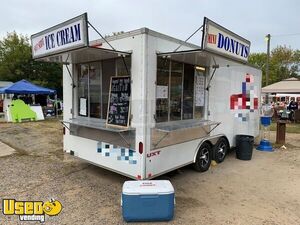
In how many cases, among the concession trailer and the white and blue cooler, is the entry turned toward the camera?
1

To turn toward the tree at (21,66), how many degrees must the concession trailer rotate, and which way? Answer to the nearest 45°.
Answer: approximately 90° to its left

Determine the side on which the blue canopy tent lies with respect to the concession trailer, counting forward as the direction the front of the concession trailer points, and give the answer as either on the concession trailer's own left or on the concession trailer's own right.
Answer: on the concession trailer's own left

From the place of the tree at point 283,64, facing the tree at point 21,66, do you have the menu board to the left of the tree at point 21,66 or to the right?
left

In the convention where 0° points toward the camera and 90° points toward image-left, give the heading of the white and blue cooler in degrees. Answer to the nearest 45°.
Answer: approximately 0°

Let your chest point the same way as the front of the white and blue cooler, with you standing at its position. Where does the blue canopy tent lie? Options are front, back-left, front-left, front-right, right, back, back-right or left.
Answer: back-right

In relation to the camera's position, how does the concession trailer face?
facing away from the viewer and to the right of the viewer

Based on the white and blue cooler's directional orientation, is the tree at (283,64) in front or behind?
behind
